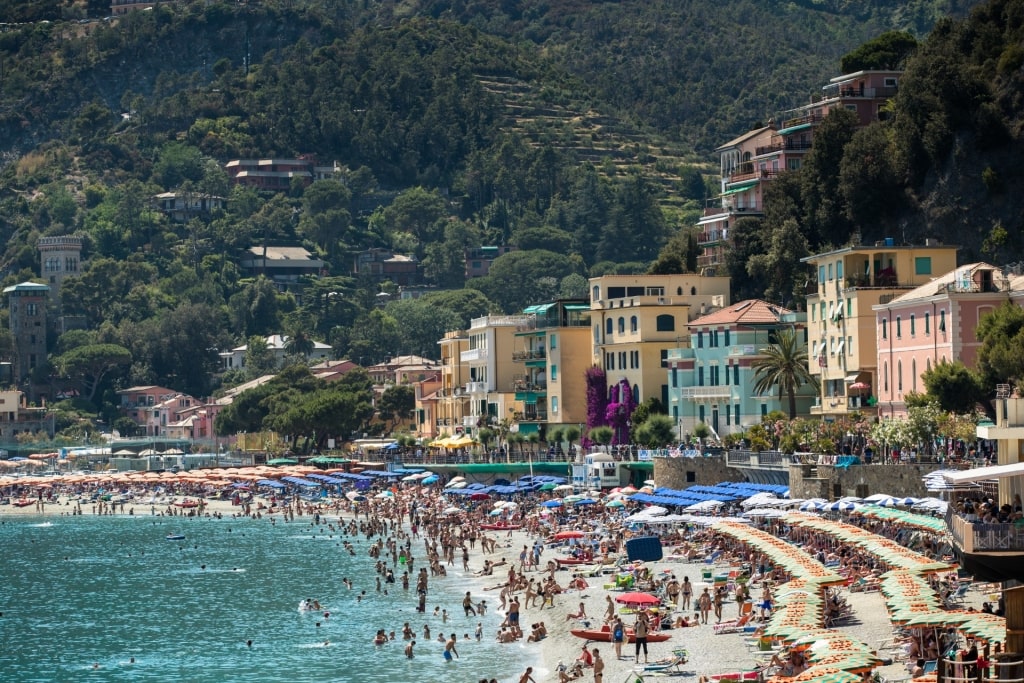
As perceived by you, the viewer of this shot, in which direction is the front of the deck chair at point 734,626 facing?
facing to the left of the viewer

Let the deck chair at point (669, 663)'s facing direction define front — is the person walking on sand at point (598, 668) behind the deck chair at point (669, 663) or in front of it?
in front

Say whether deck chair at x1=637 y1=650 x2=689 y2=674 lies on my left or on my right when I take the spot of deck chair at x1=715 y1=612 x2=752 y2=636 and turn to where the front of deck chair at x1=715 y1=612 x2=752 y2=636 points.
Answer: on my left

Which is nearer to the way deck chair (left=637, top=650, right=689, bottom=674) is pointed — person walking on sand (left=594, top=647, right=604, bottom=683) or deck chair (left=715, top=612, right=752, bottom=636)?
the person walking on sand

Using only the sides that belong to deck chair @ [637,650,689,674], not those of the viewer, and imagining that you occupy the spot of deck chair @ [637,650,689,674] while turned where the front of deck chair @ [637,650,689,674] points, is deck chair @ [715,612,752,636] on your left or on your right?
on your right

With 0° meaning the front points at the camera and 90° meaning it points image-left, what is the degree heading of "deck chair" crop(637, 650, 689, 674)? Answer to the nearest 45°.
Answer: approximately 90°

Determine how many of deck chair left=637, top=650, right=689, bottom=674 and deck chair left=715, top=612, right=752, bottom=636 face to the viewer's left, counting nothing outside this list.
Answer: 2
